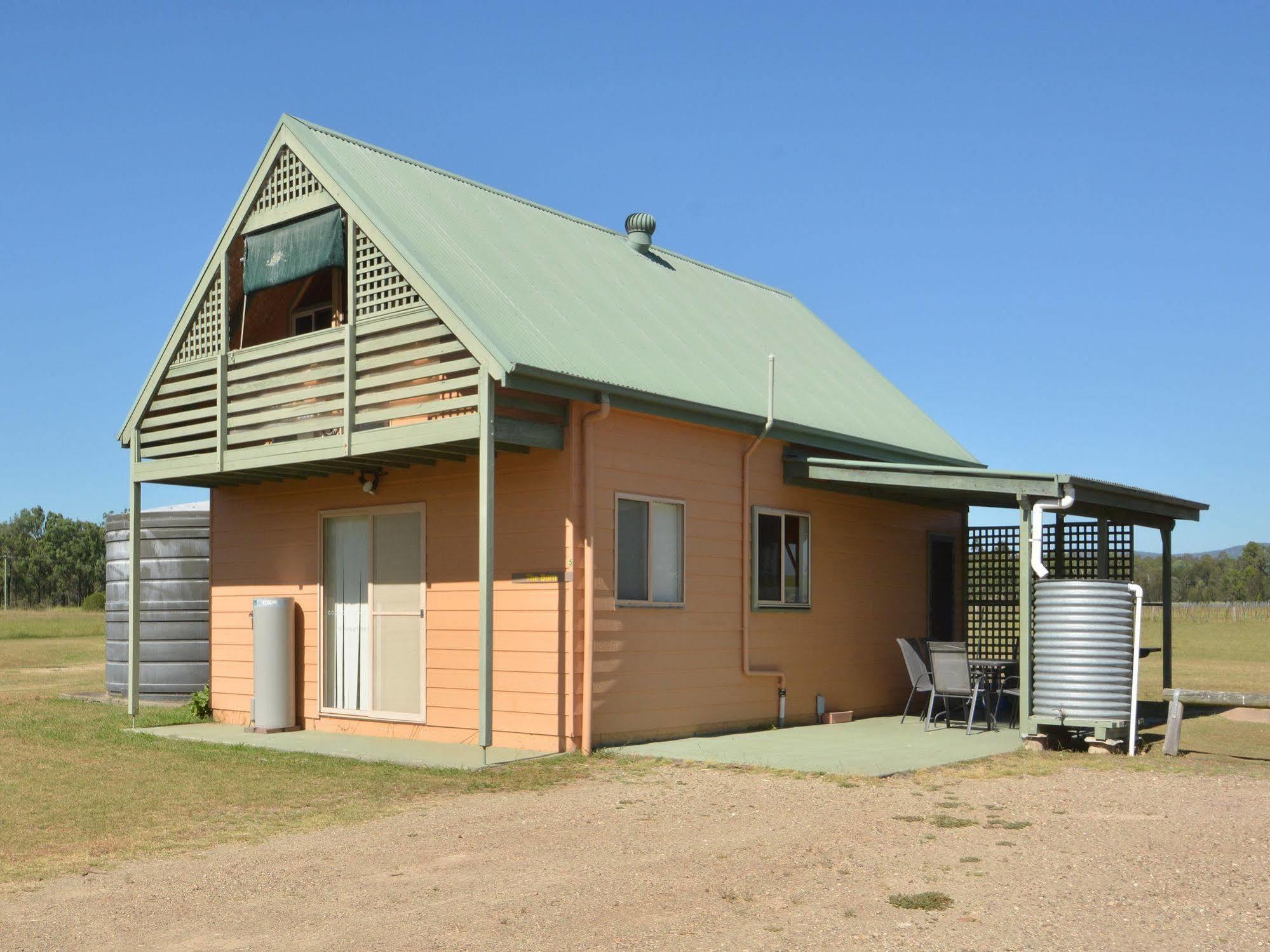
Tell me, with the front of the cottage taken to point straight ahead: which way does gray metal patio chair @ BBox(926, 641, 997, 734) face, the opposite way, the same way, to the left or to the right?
the opposite way

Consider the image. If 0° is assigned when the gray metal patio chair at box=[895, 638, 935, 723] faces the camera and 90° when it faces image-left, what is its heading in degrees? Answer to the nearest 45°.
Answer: approximately 270°

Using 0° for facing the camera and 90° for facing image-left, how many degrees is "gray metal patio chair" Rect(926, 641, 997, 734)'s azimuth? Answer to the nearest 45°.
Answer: approximately 225°

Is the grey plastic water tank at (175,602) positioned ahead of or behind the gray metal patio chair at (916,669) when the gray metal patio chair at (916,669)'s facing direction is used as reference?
behind

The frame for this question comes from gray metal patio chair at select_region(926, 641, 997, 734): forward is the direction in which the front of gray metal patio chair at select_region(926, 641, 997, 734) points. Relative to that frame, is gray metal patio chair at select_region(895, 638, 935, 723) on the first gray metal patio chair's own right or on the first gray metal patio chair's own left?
on the first gray metal patio chair's own left
